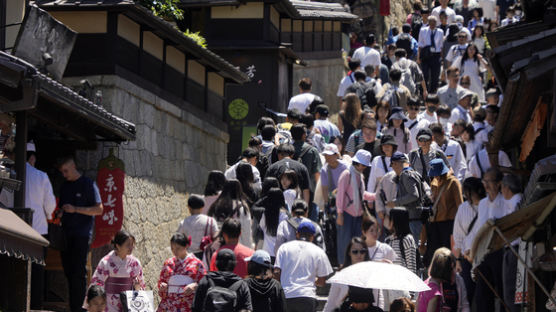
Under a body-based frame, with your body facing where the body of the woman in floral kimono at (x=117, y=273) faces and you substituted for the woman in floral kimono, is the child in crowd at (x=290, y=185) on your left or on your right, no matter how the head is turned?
on your left

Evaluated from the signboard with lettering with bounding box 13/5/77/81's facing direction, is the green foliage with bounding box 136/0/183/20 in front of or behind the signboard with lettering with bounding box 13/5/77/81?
behind

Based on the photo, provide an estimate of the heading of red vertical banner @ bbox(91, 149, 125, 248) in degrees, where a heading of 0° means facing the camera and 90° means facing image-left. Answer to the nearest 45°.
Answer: approximately 0°

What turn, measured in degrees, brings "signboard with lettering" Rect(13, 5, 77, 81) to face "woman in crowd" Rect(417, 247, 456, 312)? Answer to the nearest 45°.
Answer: approximately 45° to its left

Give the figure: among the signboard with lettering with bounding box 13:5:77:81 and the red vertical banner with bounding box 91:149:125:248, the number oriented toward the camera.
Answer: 2

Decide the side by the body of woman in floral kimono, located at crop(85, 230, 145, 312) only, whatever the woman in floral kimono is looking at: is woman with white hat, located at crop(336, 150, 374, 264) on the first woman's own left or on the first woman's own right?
on the first woman's own left

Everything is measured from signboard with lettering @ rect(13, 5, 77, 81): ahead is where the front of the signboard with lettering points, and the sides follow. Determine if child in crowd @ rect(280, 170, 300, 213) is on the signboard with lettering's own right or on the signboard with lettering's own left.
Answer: on the signboard with lettering's own left

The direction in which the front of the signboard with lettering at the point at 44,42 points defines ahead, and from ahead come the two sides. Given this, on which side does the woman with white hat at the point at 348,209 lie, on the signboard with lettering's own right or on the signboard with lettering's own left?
on the signboard with lettering's own left

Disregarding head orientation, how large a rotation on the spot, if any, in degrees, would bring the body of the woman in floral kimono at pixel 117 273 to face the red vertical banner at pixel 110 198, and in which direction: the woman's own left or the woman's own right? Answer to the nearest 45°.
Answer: approximately 135° to the woman's own left

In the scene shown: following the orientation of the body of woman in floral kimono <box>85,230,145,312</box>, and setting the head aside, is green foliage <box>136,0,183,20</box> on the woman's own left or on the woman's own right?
on the woman's own left
